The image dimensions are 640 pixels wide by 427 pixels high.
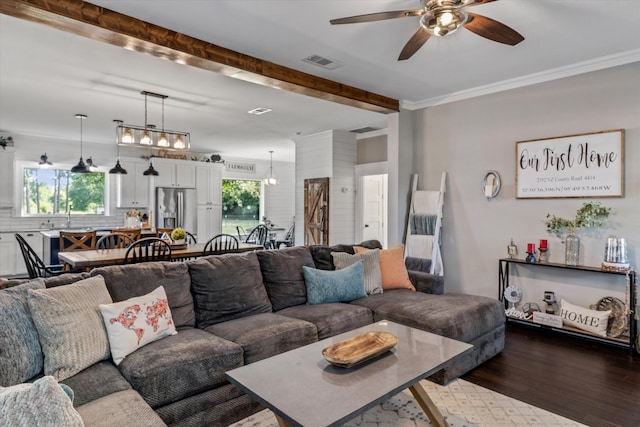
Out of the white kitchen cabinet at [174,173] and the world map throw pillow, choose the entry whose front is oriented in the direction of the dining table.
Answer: the white kitchen cabinet

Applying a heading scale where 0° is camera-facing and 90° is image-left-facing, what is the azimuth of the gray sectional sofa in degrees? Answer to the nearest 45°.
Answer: approximately 315°

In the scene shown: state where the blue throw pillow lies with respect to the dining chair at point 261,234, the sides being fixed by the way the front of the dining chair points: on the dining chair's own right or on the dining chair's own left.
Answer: on the dining chair's own left

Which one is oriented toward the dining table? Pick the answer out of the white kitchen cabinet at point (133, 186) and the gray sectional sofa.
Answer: the white kitchen cabinet

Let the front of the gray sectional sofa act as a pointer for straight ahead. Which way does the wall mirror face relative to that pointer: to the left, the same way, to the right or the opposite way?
to the right

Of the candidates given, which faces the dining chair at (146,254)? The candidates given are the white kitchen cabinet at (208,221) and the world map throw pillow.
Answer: the white kitchen cabinet

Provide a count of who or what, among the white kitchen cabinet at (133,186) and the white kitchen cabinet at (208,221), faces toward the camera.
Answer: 2

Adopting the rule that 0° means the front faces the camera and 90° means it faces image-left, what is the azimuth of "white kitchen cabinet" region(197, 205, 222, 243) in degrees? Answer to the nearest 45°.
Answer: approximately 0°

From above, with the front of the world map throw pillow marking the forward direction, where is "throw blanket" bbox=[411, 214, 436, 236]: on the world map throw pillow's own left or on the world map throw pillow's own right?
on the world map throw pillow's own left

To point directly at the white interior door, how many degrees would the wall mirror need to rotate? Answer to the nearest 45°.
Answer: approximately 135° to its right

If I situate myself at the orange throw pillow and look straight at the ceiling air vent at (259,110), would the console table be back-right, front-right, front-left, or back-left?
back-right

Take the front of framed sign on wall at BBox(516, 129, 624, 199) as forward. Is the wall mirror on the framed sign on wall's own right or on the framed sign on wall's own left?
on the framed sign on wall's own right
